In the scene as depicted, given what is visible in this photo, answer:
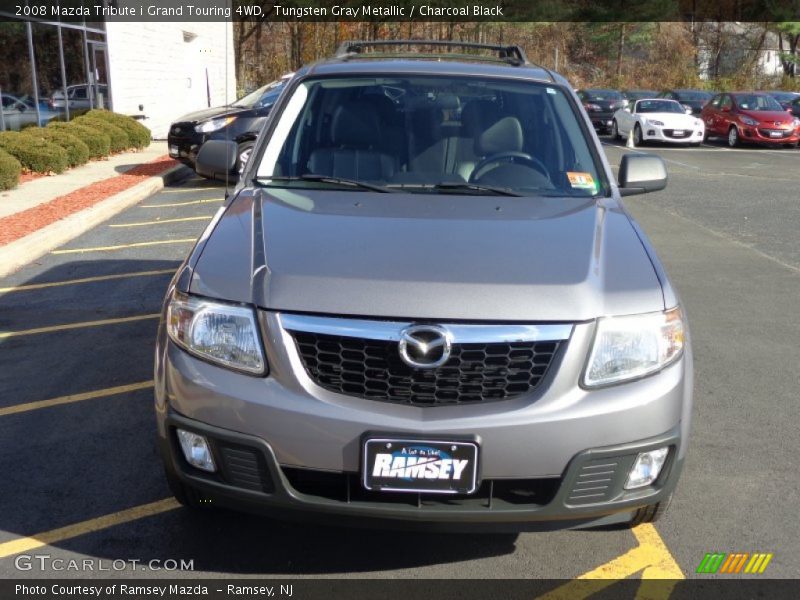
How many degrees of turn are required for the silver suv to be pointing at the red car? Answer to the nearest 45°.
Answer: approximately 180°

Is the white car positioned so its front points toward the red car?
no

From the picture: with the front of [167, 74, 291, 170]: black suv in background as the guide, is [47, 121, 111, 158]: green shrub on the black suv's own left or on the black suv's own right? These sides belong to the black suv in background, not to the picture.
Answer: on the black suv's own right

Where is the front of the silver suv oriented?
toward the camera

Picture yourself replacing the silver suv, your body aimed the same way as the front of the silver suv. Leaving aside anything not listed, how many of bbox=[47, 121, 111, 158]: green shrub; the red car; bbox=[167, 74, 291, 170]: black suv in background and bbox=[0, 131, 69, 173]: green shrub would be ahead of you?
0

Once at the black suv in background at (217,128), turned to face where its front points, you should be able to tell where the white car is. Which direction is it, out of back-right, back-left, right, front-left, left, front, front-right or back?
back

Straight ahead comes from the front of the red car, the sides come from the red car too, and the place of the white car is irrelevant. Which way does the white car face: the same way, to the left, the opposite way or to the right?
the same way

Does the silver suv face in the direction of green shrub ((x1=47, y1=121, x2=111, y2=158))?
no

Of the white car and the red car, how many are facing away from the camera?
0

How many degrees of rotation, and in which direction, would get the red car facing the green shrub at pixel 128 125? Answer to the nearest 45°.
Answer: approximately 90° to its right

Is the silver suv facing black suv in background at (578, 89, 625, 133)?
no

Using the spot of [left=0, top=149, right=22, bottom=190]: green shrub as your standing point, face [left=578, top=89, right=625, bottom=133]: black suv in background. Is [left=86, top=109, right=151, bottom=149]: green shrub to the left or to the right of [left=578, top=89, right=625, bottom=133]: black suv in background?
left

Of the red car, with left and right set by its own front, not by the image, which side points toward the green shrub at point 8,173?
right

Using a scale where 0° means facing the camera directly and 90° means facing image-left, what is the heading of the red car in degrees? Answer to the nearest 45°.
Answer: approximately 315°

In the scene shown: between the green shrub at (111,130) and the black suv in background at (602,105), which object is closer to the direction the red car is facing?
the green shrub

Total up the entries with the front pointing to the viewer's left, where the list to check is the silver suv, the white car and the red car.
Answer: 0

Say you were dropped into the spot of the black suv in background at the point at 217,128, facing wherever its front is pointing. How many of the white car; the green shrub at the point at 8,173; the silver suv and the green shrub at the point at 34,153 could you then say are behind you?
1

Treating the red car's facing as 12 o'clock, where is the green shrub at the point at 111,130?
The green shrub is roughly at 3 o'clock from the red car.

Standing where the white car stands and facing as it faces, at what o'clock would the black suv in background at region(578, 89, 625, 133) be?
The black suv in background is roughly at 7 o'clock from the white car.

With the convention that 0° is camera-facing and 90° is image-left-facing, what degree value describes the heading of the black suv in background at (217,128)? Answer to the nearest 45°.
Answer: approximately 45°

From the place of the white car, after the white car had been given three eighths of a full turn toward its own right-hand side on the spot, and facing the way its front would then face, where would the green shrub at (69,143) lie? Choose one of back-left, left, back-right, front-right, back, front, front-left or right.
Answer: front-left
